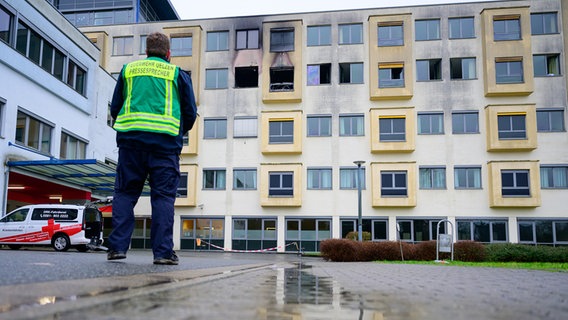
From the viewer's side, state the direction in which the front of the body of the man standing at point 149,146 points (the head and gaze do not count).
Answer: away from the camera

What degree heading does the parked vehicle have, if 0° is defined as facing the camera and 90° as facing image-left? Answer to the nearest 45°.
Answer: approximately 135°

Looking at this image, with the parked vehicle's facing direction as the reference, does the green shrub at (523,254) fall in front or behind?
behind

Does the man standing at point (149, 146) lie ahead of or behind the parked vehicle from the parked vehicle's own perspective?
behind

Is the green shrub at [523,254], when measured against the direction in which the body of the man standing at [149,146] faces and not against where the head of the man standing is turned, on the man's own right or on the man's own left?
on the man's own right

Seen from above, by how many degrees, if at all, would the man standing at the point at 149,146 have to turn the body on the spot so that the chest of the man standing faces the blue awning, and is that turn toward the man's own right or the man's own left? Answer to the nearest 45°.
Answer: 0° — they already face it
